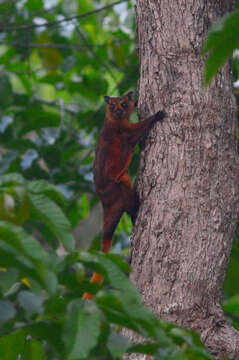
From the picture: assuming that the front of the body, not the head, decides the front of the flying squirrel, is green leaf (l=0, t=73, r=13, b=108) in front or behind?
behind

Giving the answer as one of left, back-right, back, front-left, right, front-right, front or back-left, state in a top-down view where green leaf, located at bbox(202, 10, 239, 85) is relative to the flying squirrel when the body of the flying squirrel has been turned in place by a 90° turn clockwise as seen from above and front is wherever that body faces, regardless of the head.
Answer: left
